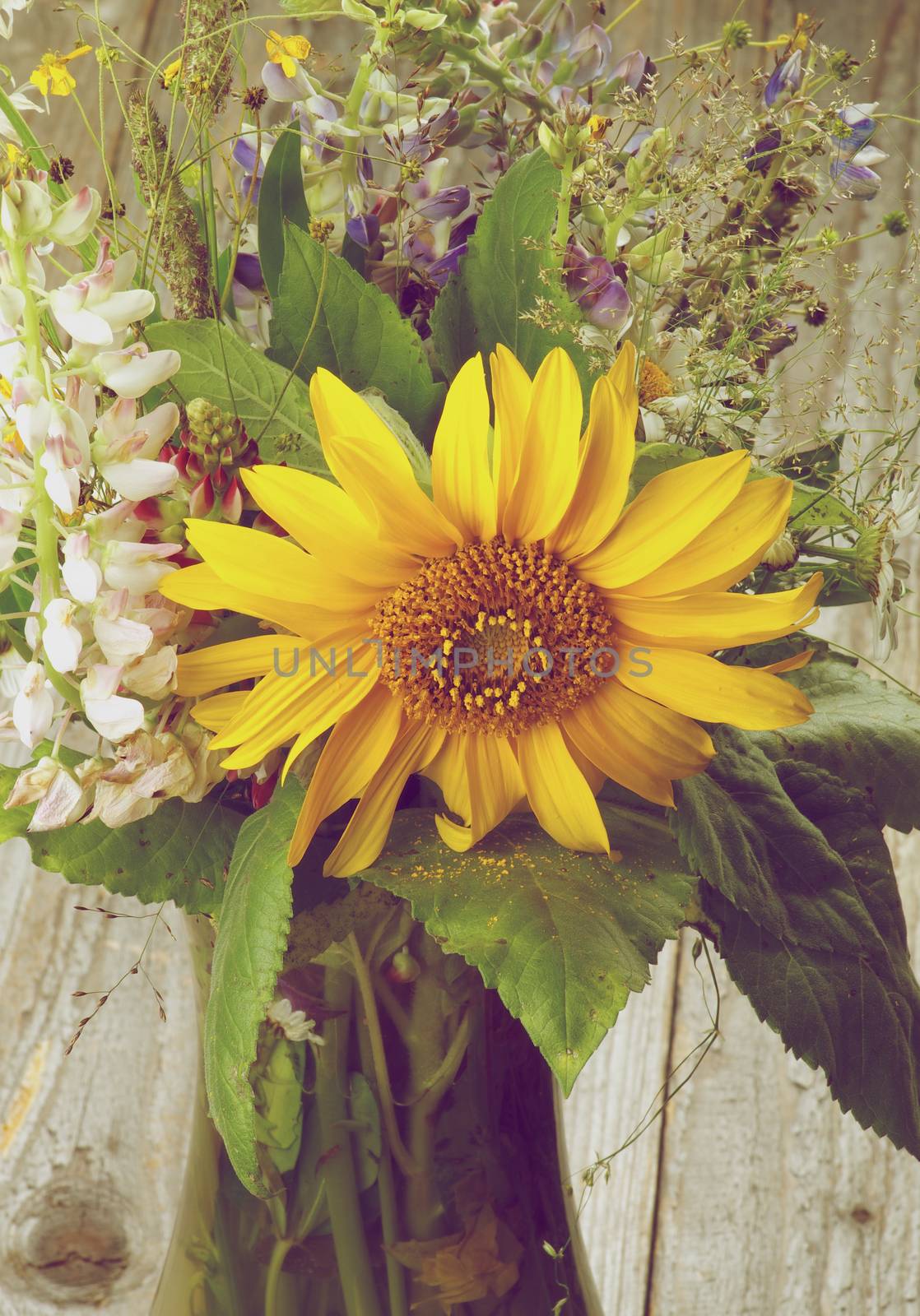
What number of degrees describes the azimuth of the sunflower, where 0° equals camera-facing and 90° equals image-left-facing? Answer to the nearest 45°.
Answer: approximately 0°
